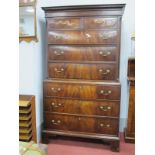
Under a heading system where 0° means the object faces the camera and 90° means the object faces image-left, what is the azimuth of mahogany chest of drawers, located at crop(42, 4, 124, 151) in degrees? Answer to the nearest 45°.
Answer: approximately 0°

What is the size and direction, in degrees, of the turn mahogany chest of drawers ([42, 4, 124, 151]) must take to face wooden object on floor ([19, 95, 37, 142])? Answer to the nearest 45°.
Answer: approximately 90° to its right

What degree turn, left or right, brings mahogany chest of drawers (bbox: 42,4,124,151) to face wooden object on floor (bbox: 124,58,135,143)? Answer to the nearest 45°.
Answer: approximately 90° to its left
